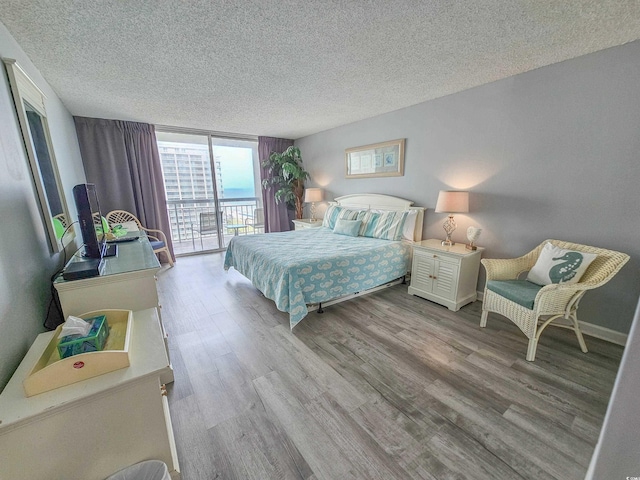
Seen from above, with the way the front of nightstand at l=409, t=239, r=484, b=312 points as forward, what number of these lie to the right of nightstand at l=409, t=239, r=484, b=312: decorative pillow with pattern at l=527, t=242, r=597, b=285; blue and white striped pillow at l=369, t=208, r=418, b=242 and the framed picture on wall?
2

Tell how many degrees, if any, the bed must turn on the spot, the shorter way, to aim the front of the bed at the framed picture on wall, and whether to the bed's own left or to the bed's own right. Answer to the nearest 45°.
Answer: approximately 180°

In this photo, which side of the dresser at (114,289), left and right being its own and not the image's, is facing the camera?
right

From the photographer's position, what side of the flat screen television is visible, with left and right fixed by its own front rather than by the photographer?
right

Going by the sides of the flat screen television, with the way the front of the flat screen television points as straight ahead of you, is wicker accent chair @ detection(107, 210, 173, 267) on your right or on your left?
on your left

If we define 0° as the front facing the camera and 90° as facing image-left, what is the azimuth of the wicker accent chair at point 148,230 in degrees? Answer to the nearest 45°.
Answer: approximately 315°

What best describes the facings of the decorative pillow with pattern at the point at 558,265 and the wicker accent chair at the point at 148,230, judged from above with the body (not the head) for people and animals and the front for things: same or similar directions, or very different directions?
very different directions

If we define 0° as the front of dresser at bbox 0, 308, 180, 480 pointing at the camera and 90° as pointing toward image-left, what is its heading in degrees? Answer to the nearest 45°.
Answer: approximately 270°

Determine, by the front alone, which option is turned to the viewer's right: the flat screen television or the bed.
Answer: the flat screen television

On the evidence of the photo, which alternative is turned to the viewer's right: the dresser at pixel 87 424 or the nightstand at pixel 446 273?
the dresser
